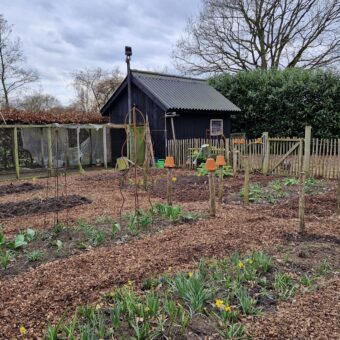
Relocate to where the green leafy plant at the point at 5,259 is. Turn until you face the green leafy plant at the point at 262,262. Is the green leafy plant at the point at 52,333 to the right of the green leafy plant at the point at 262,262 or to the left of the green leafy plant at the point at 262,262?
right

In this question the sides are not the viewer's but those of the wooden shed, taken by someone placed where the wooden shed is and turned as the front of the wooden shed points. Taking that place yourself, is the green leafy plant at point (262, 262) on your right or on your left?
on your left

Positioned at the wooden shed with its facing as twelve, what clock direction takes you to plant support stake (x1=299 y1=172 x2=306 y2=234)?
The plant support stake is roughly at 10 o'clock from the wooden shed.

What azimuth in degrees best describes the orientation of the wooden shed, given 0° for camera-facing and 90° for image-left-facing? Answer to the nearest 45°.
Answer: approximately 45°

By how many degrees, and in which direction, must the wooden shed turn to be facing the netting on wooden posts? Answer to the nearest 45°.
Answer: approximately 45° to its right

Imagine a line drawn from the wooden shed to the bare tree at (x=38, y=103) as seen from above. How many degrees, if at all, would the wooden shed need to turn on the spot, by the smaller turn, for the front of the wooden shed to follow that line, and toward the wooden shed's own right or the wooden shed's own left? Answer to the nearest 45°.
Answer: approximately 90° to the wooden shed's own right

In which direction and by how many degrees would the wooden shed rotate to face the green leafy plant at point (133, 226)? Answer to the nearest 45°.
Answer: approximately 45° to its left

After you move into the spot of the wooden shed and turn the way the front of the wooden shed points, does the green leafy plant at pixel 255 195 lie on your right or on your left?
on your left

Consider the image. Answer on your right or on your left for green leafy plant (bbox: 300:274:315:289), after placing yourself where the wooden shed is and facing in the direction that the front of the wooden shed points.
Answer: on your left

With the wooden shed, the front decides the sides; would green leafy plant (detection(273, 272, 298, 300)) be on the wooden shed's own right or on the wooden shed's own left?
on the wooden shed's own left
